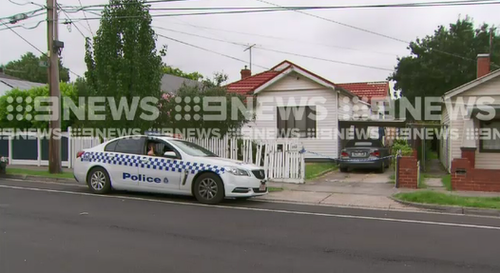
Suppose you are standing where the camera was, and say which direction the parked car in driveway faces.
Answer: facing away from the viewer

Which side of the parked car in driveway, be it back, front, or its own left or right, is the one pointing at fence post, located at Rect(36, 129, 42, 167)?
left

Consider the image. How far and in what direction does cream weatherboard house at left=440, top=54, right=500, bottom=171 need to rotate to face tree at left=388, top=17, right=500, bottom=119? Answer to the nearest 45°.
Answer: approximately 180°

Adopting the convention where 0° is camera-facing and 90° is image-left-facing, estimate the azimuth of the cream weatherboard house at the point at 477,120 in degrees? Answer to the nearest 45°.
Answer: approximately 0°

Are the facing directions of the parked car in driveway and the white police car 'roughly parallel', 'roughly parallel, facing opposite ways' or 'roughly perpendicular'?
roughly perpendicular

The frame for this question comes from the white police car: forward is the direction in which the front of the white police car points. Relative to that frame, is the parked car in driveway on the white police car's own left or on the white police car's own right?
on the white police car's own left

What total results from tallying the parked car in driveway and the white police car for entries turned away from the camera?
1

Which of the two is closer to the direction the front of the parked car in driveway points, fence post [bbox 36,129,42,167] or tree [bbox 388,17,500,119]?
the tree

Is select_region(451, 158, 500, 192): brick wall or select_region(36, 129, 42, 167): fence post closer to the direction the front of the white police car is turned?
the brick wall

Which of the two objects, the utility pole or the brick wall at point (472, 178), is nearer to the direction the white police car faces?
the brick wall

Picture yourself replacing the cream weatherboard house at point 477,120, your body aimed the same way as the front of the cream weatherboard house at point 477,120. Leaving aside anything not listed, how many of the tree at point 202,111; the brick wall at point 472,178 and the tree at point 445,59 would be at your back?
1

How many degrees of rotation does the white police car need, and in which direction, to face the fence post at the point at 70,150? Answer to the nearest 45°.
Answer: approximately 180°

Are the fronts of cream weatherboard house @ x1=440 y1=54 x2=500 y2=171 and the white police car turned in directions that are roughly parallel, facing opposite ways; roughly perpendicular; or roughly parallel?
roughly perpendicular

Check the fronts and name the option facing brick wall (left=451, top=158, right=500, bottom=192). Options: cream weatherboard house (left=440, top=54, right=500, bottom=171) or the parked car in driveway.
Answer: the cream weatherboard house
